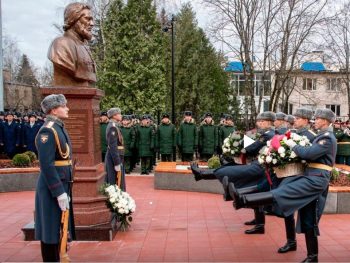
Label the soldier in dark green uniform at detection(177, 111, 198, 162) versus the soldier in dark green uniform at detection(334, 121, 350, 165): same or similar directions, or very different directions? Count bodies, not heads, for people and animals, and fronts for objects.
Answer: same or similar directions

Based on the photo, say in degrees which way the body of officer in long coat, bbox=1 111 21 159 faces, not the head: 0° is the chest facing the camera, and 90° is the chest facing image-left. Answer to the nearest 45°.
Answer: approximately 0°

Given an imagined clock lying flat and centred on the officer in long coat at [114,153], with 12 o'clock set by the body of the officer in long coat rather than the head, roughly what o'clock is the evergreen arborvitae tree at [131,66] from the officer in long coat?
The evergreen arborvitae tree is roughly at 9 o'clock from the officer in long coat.

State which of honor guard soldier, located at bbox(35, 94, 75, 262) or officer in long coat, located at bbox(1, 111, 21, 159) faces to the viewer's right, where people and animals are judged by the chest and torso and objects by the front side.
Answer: the honor guard soldier

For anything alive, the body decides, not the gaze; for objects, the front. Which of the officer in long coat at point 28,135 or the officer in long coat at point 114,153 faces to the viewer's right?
the officer in long coat at point 114,153

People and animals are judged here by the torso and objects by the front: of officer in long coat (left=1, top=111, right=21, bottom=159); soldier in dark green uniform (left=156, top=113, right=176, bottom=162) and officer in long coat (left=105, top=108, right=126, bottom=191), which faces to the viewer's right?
officer in long coat (left=105, top=108, right=126, bottom=191)

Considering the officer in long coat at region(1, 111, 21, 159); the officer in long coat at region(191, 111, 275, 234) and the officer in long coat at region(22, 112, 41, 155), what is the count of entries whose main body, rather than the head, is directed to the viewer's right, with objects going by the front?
0

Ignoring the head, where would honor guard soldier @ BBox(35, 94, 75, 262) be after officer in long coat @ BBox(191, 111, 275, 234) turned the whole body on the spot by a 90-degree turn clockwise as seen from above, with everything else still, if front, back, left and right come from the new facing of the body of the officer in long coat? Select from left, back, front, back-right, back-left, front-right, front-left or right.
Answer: back-left

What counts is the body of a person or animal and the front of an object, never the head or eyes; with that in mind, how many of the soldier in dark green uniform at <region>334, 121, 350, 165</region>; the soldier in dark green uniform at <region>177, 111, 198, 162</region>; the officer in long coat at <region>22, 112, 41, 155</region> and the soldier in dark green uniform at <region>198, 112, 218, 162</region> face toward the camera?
4

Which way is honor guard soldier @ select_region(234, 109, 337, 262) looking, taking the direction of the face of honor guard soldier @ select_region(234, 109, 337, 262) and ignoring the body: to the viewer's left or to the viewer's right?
to the viewer's left

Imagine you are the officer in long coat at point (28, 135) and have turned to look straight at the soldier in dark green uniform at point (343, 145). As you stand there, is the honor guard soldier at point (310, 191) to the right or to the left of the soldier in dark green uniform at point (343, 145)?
right

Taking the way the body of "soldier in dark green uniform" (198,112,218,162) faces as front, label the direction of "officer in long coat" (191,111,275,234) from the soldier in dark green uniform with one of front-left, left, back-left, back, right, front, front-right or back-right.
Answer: front

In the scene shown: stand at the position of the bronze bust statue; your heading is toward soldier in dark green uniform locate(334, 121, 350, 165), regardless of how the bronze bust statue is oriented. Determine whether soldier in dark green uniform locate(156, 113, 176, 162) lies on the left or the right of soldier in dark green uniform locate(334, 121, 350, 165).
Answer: left

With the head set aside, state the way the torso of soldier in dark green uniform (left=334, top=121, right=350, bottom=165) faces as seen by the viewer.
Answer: toward the camera

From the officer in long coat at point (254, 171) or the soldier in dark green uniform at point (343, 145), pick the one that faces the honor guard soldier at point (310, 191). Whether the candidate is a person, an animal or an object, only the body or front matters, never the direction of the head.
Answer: the soldier in dark green uniform

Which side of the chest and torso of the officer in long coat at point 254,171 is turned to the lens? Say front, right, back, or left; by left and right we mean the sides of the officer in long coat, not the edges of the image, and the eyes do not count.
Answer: left
